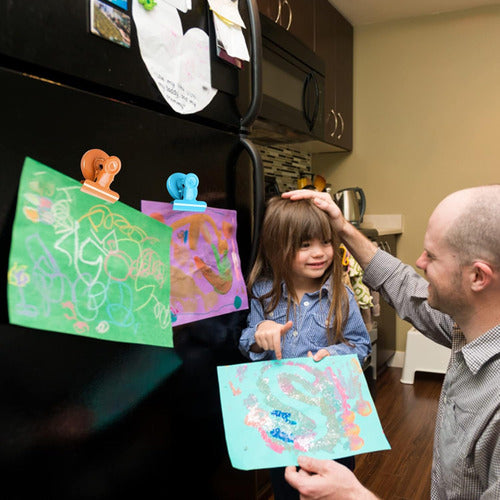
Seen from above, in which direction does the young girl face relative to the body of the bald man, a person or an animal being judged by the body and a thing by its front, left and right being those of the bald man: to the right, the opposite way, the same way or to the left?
to the left

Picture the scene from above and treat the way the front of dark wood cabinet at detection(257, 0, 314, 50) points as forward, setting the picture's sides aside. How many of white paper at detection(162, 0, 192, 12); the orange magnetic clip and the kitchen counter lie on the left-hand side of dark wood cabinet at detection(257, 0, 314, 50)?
1

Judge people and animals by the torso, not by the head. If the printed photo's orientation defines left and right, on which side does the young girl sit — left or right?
on its left

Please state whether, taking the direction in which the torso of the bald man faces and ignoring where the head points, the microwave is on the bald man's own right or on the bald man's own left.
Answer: on the bald man's own right

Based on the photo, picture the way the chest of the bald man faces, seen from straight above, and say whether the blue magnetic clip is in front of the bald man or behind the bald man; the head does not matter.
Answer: in front

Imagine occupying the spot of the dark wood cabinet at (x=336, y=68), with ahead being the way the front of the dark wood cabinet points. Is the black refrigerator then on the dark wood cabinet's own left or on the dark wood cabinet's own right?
on the dark wood cabinet's own right

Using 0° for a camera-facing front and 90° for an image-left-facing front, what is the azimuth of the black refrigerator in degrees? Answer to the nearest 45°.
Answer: approximately 315°

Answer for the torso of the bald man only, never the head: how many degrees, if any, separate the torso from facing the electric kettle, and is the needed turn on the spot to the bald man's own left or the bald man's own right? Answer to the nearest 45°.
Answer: approximately 90° to the bald man's own right

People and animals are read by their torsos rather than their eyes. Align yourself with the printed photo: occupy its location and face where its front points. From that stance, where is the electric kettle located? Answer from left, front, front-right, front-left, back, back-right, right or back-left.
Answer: left

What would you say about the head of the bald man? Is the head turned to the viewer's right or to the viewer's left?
to the viewer's left

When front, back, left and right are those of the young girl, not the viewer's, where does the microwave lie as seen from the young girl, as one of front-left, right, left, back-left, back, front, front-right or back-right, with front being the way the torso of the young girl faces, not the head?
back

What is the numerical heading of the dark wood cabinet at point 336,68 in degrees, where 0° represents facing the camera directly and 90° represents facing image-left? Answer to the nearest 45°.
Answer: approximately 315°

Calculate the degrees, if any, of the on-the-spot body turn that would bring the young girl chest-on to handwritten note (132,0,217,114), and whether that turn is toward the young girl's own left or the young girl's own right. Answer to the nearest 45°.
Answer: approximately 45° to the young girl's own right

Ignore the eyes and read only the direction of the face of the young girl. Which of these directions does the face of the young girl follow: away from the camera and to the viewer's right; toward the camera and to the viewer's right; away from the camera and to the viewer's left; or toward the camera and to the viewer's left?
toward the camera and to the viewer's right

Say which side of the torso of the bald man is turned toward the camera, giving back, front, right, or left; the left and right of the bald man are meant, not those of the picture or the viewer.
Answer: left
